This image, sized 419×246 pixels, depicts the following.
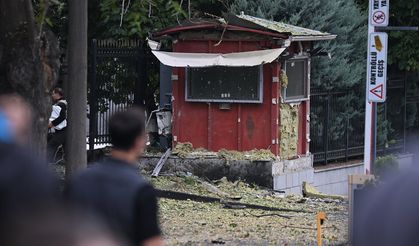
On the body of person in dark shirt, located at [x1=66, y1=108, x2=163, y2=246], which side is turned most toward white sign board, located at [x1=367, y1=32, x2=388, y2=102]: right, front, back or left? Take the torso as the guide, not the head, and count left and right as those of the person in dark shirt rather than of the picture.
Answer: front

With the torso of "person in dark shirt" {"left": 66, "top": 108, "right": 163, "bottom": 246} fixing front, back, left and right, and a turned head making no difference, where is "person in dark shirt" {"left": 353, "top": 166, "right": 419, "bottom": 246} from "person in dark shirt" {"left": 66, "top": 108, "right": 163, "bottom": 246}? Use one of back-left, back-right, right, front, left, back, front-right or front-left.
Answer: right

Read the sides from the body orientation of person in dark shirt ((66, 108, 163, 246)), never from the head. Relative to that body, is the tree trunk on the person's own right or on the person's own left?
on the person's own left

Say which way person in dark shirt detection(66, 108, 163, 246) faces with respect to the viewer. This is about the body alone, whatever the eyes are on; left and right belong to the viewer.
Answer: facing away from the viewer and to the right of the viewer

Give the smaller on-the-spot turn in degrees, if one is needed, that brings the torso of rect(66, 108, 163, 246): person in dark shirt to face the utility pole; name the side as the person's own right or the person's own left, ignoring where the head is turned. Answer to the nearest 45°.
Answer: approximately 45° to the person's own left

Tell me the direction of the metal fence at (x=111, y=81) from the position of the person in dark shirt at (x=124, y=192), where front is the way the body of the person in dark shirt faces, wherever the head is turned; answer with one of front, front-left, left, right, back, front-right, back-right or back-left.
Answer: front-left
